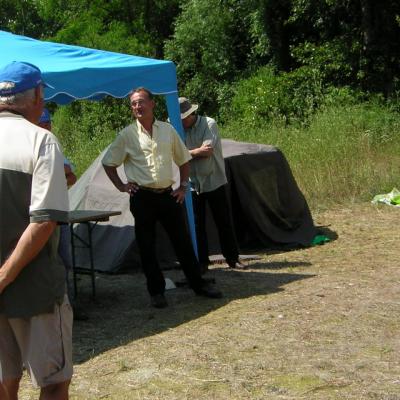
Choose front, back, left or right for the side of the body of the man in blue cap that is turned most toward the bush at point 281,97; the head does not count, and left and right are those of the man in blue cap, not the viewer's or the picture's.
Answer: front

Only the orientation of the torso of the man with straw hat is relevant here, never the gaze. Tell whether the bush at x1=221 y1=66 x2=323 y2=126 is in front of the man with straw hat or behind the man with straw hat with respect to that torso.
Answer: behind

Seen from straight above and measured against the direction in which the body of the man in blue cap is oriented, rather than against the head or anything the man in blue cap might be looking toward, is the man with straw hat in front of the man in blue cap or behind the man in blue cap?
in front

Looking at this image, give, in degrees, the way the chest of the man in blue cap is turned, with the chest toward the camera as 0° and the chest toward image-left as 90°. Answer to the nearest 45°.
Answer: approximately 225°

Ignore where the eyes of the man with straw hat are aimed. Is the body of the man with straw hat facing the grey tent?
no

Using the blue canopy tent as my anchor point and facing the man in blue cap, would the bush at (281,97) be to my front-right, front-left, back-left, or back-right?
back-left

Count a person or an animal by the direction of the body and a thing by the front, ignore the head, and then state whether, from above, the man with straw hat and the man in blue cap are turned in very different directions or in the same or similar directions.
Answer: very different directions

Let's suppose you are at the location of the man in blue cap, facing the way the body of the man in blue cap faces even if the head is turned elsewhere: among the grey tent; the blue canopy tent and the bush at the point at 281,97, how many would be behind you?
0

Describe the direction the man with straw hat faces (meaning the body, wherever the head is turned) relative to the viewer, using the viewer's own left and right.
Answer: facing the viewer and to the left of the viewer

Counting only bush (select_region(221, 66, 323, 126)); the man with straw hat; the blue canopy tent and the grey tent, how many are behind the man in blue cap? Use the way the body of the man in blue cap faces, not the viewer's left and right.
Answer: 0

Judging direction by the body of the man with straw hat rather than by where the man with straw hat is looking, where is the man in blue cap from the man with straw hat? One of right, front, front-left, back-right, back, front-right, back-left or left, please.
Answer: front-left

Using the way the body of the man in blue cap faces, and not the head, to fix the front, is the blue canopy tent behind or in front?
in front
